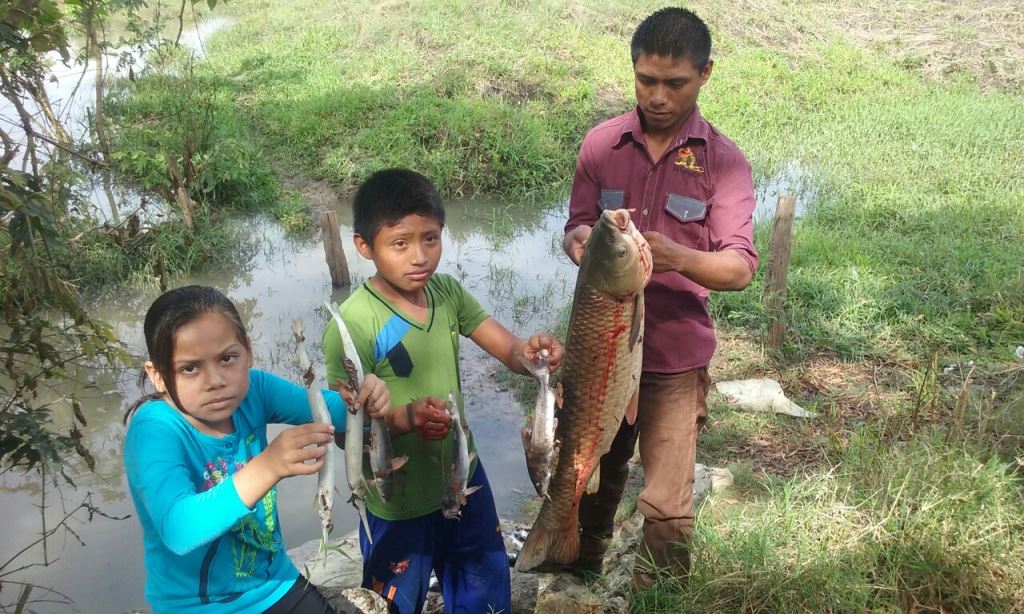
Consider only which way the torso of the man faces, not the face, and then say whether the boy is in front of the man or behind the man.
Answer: in front

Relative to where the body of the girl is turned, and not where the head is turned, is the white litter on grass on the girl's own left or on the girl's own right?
on the girl's own left

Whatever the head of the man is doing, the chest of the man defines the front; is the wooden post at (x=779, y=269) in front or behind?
behind

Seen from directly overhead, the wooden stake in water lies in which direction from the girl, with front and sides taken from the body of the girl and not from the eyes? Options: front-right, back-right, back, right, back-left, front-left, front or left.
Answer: back-left

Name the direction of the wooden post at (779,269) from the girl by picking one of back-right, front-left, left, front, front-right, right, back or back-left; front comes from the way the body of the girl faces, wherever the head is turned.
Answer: left

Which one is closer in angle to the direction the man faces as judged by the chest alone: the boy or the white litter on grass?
the boy
